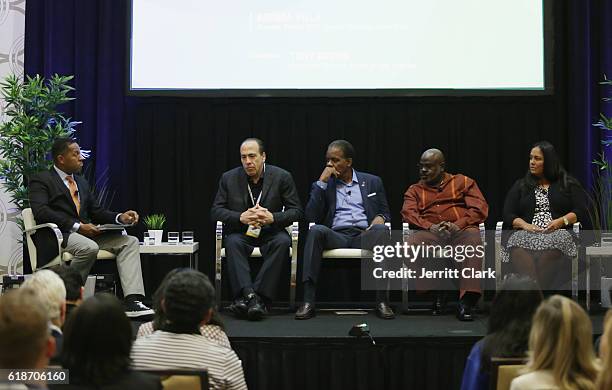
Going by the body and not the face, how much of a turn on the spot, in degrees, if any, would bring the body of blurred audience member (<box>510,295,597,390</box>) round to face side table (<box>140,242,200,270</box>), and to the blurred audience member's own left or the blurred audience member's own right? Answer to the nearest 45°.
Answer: approximately 45° to the blurred audience member's own left

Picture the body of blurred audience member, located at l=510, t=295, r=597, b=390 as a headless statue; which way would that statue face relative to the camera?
away from the camera

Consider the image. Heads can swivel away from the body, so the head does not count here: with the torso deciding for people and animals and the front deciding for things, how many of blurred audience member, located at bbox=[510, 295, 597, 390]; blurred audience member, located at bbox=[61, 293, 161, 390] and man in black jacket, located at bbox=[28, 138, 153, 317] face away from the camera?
2

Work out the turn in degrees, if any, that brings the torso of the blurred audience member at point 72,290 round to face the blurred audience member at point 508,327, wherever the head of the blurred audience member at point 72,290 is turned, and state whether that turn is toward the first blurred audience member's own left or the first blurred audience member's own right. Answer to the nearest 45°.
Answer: approximately 135° to the first blurred audience member's own right

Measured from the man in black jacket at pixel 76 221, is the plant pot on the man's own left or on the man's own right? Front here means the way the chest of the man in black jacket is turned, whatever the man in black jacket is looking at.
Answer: on the man's own left

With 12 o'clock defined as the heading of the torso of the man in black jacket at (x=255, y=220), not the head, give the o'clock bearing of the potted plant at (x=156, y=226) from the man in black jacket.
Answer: The potted plant is roughly at 4 o'clock from the man in black jacket.

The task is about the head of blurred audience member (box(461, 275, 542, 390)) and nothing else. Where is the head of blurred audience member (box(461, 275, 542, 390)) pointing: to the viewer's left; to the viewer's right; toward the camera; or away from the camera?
away from the camera

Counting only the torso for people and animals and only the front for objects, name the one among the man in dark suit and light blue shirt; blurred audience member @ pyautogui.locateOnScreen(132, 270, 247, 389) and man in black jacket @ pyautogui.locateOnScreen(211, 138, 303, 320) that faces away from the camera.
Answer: the blurred audience member

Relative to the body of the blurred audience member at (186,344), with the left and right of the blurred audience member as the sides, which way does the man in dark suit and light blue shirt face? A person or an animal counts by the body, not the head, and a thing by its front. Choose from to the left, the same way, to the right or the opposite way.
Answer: the opposite way

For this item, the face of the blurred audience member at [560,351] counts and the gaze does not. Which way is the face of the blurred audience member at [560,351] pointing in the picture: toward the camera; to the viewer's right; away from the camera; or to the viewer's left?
away from the camera

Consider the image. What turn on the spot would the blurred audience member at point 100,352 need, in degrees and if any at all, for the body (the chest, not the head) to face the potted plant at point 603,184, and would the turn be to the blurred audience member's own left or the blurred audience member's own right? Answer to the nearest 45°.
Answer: approximately 45° to the blurred audience member's own right

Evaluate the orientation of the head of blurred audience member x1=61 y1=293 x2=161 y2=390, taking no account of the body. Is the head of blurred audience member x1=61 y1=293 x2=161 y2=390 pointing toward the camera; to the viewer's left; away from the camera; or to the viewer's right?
away from the camera
